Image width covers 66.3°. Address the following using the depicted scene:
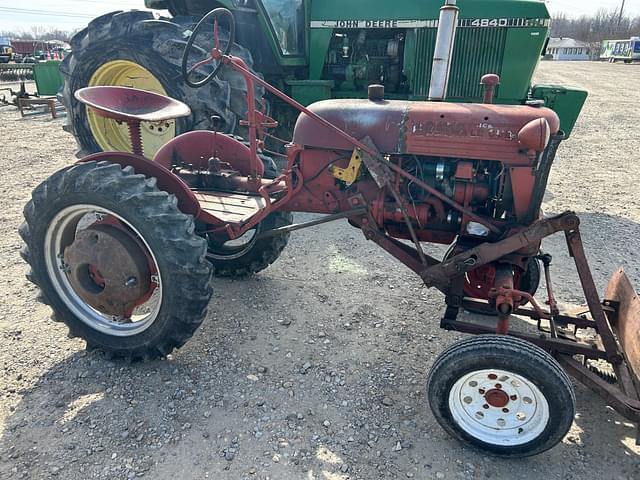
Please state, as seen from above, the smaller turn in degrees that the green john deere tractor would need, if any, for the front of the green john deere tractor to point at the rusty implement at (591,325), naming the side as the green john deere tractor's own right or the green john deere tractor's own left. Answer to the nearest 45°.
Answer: approximately 90° to the green john deere tractor's own right

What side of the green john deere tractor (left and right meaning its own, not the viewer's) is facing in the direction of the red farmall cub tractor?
right

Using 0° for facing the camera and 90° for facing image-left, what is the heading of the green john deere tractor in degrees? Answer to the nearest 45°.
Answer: approximately 270°
